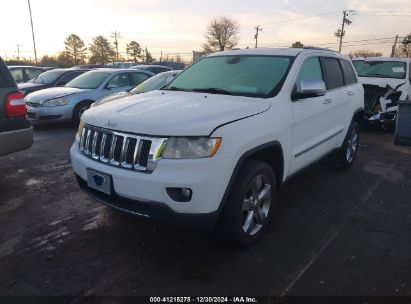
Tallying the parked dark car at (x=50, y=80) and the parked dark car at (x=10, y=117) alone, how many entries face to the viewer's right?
0

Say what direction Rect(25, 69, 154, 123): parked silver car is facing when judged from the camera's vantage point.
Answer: facing the viewer and to the left of the viewer

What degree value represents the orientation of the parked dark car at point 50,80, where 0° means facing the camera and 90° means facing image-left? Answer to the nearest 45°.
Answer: approximately 45°

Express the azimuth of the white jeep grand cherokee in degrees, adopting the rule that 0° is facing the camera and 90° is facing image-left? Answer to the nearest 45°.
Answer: approximately 45°

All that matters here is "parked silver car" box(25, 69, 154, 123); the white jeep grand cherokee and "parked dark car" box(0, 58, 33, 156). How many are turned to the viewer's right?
0

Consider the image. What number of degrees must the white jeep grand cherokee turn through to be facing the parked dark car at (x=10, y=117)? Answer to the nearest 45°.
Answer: approximately 90° to its right
